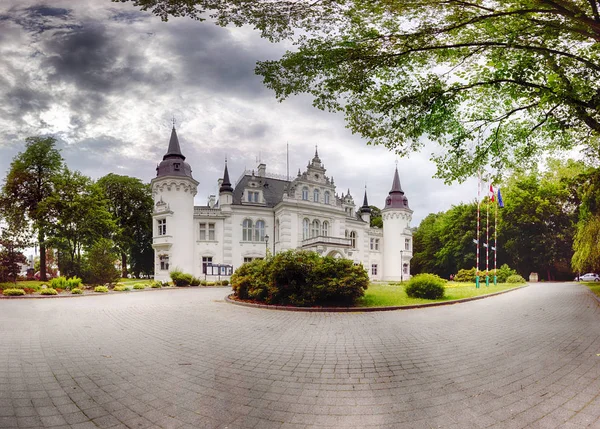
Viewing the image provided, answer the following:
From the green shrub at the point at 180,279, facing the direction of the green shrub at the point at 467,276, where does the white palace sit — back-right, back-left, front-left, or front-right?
front-left

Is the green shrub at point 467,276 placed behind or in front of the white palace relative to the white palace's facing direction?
in front

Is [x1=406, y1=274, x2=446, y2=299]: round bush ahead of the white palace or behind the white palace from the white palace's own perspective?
ahead

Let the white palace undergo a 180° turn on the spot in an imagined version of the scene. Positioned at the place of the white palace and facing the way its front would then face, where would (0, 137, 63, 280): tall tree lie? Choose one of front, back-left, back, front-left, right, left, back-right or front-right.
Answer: back-left

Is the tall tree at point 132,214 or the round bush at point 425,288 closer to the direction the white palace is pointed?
the round bush

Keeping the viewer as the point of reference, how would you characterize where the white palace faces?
facing the viewer and to the right of the viewer

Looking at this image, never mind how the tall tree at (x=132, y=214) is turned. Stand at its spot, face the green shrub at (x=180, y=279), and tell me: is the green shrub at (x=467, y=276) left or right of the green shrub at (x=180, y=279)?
left
